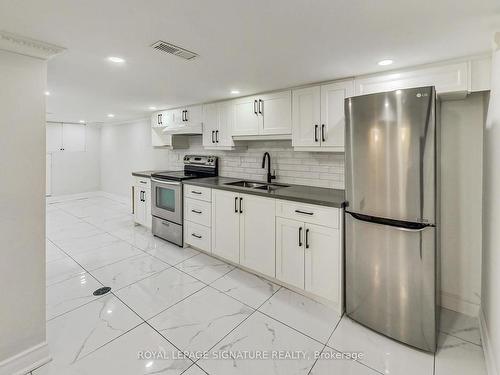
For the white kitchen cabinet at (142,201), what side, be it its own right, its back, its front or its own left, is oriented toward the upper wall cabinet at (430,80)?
left

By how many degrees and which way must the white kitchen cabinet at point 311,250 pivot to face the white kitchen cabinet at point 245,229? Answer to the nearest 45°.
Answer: approximately 90° to its right

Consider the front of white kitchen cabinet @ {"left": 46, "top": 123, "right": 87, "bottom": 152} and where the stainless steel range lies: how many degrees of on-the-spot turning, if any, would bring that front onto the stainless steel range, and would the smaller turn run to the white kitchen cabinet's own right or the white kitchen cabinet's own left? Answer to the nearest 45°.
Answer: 0° — it already faces it

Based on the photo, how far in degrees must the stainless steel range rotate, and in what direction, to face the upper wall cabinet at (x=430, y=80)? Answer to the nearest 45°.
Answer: approximately 90° to its left

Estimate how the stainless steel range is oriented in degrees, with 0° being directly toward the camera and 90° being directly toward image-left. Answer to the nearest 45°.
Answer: approximately 45°

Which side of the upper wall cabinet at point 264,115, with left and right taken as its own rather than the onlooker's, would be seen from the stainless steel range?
right
